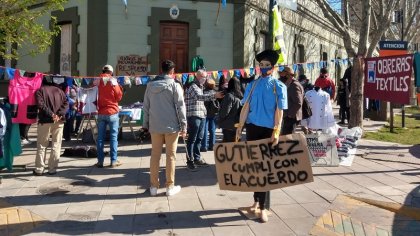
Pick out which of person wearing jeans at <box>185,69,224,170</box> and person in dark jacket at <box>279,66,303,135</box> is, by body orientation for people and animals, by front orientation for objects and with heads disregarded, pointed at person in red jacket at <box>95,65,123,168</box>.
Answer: the person in dark jacket

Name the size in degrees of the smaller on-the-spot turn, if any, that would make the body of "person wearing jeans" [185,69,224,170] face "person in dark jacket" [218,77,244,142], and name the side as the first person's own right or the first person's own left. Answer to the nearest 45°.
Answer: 0° — they already face them

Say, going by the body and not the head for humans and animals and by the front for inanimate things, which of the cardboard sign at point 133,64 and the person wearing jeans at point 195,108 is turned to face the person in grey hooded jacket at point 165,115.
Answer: the cardboard sign

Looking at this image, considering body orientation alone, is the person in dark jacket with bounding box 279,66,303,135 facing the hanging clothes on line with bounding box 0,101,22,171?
yes

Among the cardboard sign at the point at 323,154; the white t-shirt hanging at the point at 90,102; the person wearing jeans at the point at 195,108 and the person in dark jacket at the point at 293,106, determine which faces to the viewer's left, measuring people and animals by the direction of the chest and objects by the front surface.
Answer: the person in dark jacket

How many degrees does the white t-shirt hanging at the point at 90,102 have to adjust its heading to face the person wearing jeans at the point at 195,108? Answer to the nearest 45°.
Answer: approximately 45° to its left

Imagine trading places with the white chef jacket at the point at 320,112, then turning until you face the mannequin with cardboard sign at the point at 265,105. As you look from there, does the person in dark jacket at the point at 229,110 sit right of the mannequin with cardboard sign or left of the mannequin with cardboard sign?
right

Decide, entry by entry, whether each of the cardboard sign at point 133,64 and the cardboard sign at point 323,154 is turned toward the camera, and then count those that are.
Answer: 2
